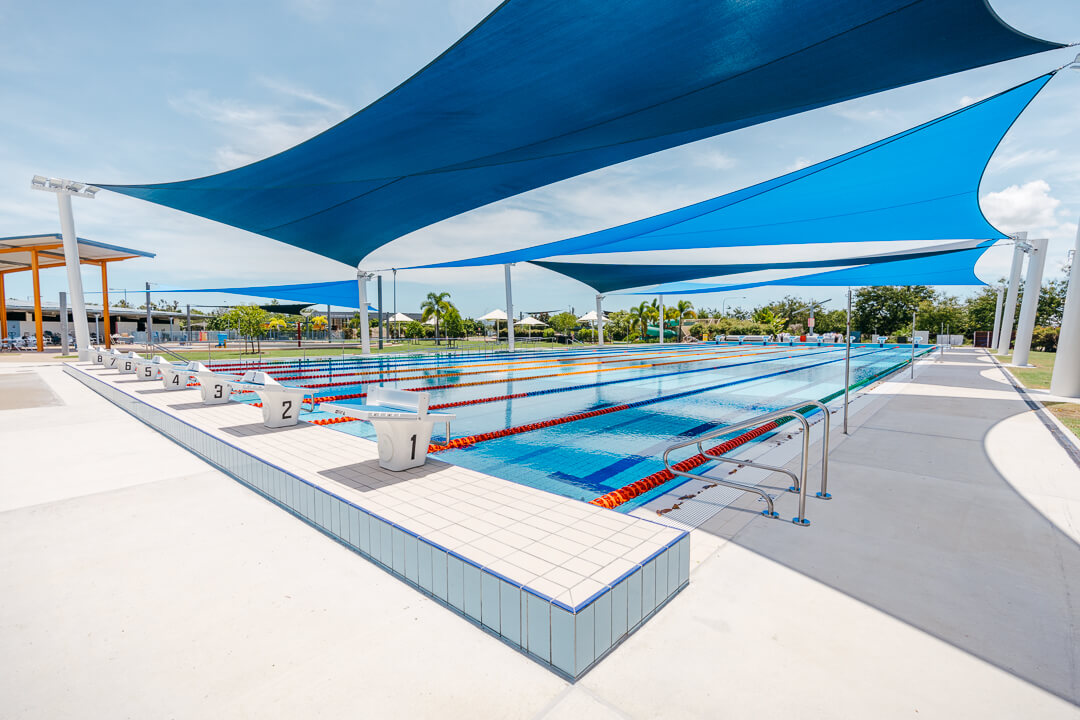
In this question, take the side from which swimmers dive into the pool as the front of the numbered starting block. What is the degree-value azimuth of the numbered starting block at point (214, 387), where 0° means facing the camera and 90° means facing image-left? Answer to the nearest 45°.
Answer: approximately 270°

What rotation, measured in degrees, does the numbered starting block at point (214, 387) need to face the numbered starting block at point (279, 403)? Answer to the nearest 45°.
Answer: approximately 90° to its right

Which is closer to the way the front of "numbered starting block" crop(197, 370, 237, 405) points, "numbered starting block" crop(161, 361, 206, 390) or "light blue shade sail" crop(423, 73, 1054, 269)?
the light blue shade sail

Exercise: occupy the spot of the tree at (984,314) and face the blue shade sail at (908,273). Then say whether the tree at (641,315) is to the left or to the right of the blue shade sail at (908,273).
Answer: right

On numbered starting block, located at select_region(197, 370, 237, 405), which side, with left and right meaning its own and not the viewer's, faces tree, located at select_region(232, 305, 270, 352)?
left

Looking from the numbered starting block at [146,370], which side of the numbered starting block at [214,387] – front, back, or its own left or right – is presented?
left

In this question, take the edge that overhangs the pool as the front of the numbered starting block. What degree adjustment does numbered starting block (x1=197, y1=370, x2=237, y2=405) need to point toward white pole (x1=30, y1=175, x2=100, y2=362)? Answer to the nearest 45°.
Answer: approximately 90° to its left

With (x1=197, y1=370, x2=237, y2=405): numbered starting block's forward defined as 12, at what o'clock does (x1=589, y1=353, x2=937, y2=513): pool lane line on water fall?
The pool lane line on water is roughly at 2 o'clock from the numbered starting block.

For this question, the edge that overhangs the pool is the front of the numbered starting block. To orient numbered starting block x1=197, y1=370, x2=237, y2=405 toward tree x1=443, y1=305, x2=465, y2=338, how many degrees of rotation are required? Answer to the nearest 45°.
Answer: approximately 45° to its left

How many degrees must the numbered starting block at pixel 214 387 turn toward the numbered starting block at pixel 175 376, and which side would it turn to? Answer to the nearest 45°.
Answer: approximately 90° to its left

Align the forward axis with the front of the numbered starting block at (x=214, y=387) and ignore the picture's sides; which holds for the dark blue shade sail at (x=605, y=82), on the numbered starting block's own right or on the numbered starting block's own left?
on the numbered starting block's own right
